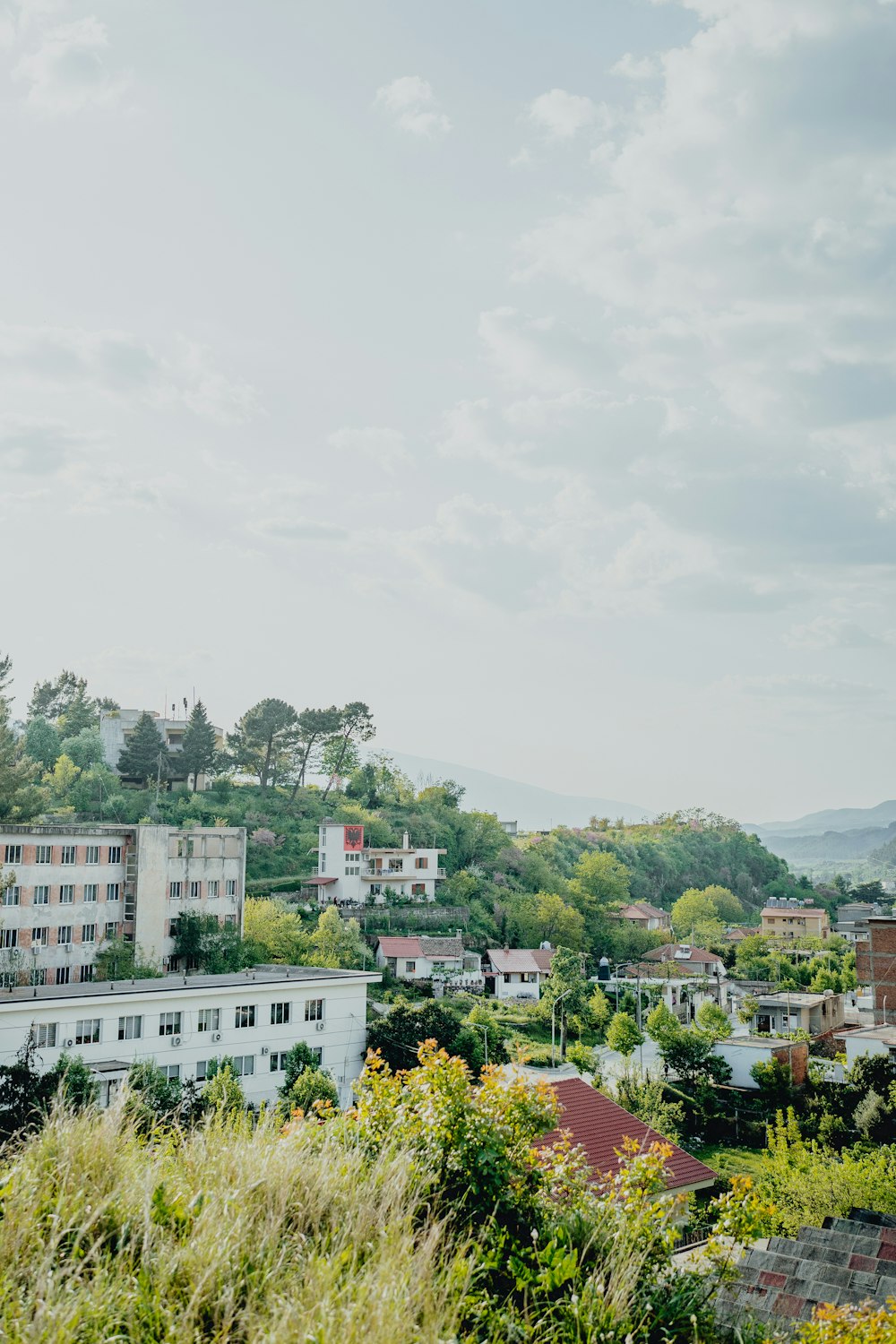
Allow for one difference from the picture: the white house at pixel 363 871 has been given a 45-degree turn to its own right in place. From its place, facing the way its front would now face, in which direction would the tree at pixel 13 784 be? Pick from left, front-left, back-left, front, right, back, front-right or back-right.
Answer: front

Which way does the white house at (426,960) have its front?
toward the camera

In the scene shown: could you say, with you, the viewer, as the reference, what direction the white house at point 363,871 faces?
facing the viewer

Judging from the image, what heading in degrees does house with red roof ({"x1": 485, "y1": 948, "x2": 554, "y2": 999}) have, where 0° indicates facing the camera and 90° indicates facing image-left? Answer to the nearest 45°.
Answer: approximately 0°

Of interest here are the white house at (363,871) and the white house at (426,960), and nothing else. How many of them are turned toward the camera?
2

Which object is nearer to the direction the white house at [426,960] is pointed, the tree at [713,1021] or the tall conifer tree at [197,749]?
the tree
